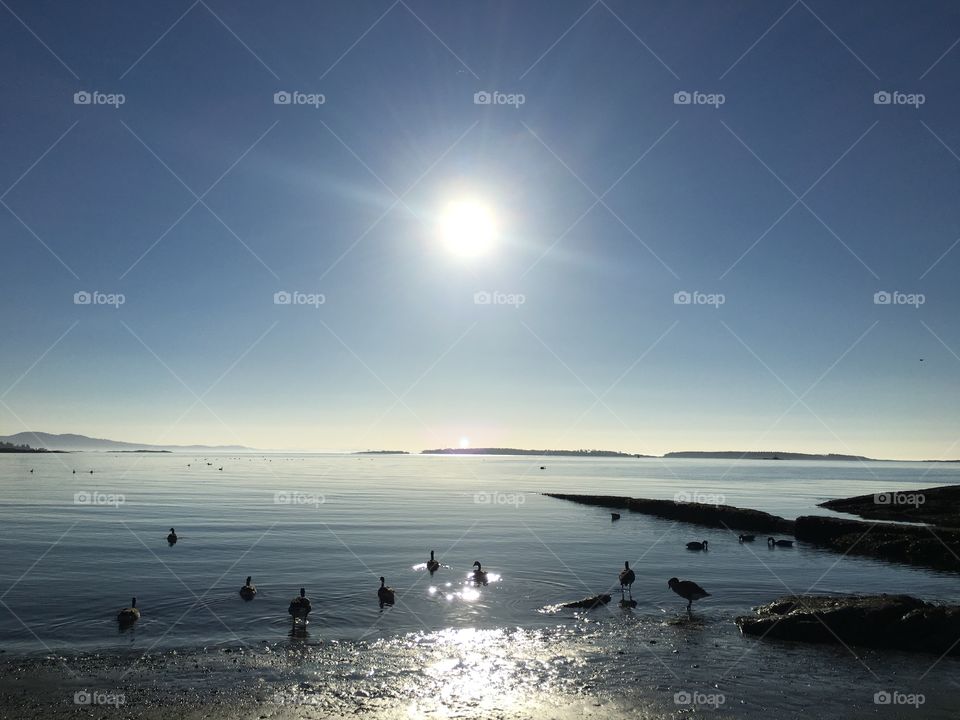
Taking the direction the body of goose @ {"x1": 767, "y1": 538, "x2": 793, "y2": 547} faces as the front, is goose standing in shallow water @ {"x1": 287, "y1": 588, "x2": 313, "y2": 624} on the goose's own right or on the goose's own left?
on the goose's own left

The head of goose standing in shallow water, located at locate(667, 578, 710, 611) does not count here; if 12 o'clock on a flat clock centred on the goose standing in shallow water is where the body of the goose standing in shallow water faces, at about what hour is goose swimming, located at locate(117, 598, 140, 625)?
The goose swimming is roughly at 11 o'clock from the goose standing in shallow water.

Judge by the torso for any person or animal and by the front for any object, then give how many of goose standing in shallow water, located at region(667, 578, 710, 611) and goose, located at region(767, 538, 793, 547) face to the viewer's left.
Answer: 2

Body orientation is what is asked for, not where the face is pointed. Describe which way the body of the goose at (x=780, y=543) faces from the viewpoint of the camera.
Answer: to the viewer's left

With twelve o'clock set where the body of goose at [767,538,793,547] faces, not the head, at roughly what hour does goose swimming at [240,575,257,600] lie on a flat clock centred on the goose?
The goose swimming is roughly at 10 o'clock from the goose.
